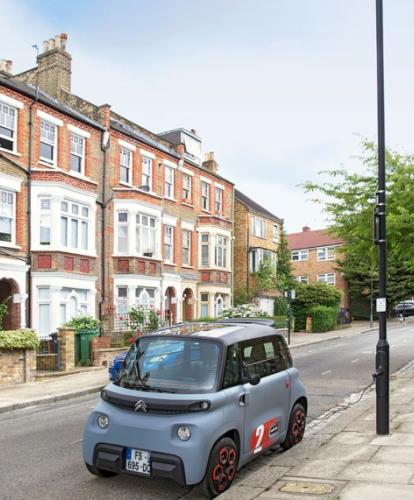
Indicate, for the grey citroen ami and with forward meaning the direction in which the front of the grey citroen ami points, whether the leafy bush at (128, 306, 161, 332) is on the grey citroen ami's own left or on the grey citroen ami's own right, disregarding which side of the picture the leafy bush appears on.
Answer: on the grey citroen ami's own right

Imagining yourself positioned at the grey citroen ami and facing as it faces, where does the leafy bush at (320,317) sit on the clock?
The leafy bush is roughly at 5 o'clock from the grey citroen ami.

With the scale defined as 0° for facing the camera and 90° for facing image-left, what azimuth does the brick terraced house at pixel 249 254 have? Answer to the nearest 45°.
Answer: approximately 315°

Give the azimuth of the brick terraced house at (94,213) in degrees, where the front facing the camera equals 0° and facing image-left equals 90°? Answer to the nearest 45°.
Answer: approximately 315°

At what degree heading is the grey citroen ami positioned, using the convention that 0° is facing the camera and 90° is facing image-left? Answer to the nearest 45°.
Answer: approximately 45°

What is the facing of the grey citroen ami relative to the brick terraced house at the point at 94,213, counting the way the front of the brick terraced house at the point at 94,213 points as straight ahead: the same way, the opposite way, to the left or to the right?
to the right

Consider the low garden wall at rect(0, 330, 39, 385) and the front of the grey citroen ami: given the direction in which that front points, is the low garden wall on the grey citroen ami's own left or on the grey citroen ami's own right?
on the grey citroen ami's own right

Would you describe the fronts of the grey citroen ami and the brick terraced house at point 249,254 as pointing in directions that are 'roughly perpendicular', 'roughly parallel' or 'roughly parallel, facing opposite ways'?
roughly perpendicular

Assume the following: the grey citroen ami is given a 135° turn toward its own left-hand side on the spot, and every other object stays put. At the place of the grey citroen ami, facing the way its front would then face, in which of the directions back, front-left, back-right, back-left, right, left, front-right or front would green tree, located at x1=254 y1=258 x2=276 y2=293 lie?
left

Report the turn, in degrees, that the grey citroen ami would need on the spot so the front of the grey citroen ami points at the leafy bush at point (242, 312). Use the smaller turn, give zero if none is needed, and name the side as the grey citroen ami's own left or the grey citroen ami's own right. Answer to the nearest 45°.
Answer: approximately 135° to the grey citroen ami's own right
